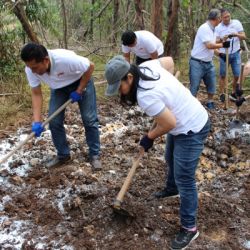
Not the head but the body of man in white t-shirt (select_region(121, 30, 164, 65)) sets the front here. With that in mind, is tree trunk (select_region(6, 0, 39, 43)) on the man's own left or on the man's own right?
on the man's own right

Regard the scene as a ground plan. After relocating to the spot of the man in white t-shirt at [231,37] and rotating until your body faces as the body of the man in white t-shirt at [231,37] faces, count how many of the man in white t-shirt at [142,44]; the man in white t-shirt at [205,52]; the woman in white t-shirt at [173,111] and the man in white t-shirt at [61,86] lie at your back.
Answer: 0

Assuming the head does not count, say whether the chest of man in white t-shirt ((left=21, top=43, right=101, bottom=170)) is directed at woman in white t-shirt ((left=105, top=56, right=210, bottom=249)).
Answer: no

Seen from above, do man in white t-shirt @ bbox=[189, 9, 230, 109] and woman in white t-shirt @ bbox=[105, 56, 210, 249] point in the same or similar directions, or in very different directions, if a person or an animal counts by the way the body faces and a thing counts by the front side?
very different directions

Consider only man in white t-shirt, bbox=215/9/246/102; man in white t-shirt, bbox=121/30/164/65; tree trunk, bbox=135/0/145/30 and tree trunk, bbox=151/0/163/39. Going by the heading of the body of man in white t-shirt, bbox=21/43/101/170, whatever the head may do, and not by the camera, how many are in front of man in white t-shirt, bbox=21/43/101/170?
0

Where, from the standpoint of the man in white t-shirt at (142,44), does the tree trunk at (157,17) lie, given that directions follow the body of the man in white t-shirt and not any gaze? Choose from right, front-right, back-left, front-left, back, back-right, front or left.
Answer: back-right

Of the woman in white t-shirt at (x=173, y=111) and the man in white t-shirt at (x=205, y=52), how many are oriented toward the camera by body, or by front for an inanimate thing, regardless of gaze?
0

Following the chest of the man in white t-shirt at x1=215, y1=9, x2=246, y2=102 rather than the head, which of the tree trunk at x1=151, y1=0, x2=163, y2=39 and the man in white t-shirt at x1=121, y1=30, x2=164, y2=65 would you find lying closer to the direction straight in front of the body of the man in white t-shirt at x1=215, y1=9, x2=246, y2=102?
the man in white t-shirt

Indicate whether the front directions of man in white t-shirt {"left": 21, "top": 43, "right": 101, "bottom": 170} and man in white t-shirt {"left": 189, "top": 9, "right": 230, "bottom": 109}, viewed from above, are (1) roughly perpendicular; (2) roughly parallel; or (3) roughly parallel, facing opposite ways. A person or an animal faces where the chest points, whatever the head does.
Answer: roughly perpendicular

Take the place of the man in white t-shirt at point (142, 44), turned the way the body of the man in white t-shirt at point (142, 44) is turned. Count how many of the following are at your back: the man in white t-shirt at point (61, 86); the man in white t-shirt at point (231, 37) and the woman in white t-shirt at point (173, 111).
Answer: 1
